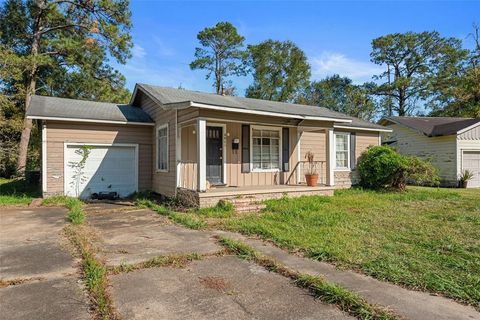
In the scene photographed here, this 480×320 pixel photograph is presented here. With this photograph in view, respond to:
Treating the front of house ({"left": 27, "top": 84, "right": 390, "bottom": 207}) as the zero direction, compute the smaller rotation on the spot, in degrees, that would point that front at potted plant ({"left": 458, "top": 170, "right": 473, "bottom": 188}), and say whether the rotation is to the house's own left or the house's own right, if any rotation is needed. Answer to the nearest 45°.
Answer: approximately 45° to the house's own left

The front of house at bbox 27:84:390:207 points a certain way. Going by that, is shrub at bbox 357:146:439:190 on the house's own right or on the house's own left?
on the house's own left

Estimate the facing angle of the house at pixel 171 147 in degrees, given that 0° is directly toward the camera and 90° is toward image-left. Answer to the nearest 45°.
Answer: approximately 315°

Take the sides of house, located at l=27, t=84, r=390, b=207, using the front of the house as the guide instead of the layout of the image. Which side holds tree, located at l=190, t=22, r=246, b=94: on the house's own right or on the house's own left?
on the house's own left

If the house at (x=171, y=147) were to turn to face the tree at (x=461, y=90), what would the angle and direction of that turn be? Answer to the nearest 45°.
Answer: approximately 90° to its left

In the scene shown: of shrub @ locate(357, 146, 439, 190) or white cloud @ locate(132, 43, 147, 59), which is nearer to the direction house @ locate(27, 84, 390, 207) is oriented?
the shrub

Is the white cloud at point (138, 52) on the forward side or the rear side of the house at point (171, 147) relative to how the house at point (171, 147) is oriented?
on the rear side

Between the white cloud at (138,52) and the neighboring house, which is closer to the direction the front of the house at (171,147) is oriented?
the neighboring house

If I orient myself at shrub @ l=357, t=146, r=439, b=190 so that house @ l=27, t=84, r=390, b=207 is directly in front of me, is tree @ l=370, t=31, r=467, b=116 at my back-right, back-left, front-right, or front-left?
back-right
